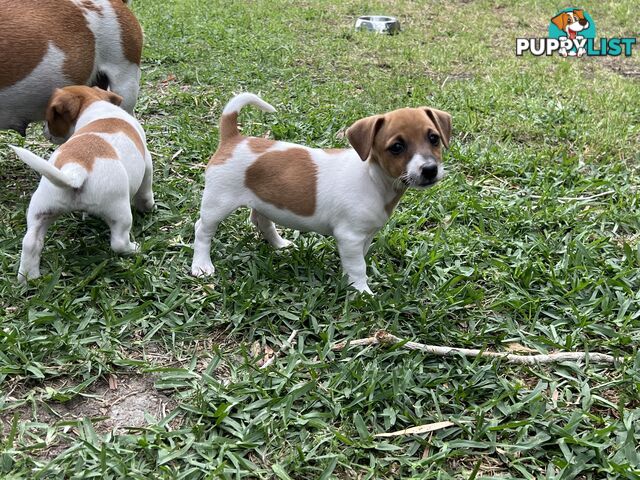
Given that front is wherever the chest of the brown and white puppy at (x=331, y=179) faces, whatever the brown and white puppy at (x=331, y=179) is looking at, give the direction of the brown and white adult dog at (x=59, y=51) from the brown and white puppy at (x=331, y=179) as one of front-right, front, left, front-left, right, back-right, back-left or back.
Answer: back-left

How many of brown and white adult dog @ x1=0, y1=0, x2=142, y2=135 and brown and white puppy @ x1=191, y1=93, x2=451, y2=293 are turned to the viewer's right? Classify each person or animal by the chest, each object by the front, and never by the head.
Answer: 1

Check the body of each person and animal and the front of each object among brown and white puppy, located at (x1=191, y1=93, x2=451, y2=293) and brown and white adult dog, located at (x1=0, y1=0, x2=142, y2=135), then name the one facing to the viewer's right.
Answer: brown and white puppy, located at (x1=191, y1=93, x2=451, y2=293)

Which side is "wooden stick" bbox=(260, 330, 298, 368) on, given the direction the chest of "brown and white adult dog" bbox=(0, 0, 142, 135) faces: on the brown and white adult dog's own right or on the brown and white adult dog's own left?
on the brown and white adult dog's own left

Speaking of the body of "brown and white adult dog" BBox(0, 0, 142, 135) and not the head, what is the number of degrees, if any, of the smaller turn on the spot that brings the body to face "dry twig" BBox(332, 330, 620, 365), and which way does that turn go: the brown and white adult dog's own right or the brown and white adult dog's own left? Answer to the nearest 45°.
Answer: approximately 135° to the brown and white adult dog's own left

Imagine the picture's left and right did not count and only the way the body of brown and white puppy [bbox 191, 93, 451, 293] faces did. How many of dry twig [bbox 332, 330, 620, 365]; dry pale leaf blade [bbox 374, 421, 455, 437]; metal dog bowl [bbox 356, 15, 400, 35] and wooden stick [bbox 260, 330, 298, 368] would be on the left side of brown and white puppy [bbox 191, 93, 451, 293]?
1

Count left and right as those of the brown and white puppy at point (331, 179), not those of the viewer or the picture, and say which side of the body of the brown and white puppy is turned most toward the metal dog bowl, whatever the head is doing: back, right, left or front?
left

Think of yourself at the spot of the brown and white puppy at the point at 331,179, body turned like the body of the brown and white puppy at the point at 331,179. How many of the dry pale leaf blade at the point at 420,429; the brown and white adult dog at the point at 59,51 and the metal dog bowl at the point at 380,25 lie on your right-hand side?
1

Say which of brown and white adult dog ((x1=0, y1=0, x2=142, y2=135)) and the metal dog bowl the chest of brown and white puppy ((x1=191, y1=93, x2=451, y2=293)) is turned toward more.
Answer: the metal dog bowl

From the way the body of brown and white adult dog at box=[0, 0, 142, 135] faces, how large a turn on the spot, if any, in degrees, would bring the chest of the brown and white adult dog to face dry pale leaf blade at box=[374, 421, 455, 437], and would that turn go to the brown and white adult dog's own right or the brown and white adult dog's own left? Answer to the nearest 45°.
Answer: approximately 90° to the brown and white adult dog's own left

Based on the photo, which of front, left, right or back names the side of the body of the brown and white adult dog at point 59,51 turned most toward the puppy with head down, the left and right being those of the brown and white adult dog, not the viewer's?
left

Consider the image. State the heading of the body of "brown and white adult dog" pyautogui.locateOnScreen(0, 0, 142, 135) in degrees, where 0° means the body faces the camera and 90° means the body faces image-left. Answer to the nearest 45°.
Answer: approximately 90°

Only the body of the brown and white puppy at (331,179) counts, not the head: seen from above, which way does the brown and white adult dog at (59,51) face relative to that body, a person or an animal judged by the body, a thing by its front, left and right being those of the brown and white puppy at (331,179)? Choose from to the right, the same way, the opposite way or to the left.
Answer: the opposite way

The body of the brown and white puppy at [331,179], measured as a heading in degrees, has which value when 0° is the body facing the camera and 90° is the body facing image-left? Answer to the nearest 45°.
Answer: approximately 270°

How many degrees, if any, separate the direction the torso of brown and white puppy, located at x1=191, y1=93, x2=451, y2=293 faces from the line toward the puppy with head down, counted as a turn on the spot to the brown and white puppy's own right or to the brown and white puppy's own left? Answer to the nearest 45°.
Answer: approximately 180°

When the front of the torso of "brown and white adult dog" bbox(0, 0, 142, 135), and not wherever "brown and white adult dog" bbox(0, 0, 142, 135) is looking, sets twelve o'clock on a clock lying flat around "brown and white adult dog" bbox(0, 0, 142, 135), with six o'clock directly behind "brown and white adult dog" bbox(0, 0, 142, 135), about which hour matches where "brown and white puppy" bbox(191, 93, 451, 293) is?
"brown and white puppy" bbox(191, 93, 451, 293) is roughly at 8 o'clock from "brown and white adult dog" bbox(0, 0, 142, 135).
